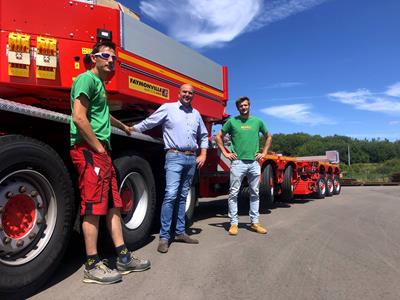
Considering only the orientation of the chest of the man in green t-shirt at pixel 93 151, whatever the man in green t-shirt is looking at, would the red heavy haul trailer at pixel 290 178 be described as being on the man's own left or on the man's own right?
on the man's own left

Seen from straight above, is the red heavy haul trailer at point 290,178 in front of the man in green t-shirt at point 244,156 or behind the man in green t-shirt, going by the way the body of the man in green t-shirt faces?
behind

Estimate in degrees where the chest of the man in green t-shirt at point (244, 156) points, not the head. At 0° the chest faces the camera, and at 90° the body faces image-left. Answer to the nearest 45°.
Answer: approximately 0°

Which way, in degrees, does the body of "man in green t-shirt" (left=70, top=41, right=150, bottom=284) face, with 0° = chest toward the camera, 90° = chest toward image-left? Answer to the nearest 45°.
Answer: approximately 315°

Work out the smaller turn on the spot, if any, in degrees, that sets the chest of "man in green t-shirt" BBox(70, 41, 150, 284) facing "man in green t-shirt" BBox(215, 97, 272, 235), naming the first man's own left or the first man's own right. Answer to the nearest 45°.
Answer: approximately 90° to the first man's own left
